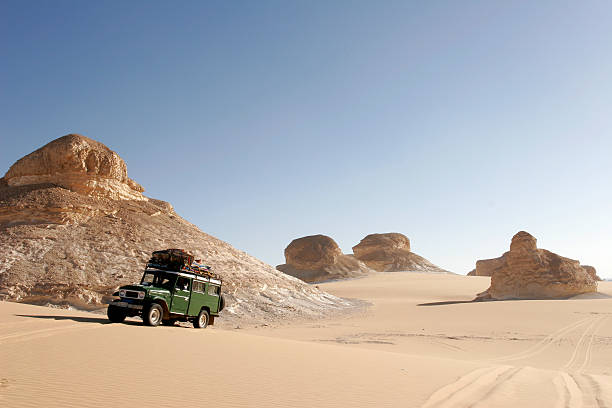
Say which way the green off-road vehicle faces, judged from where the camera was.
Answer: facing the viewer and to the left of the viewer

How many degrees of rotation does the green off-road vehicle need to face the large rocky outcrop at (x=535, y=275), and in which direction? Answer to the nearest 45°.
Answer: approximately 180°
